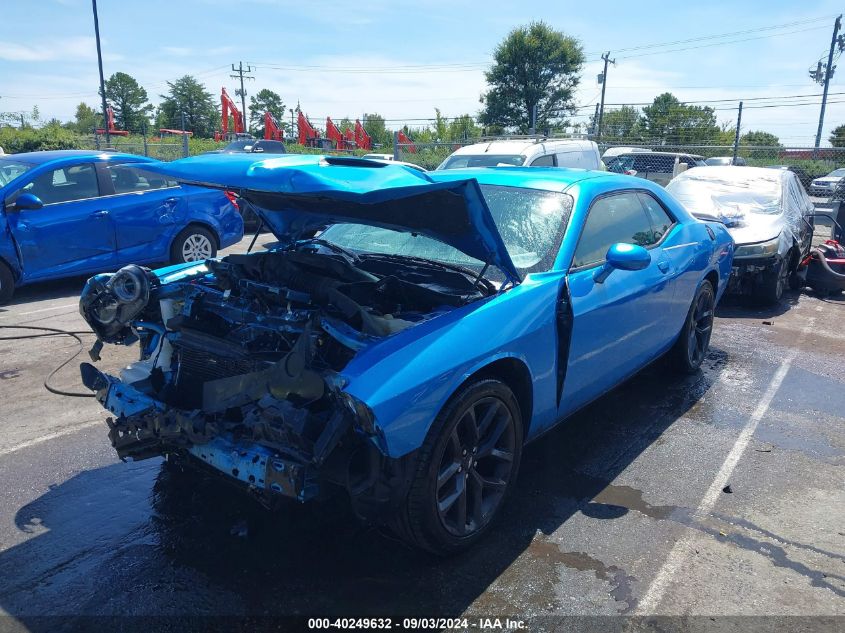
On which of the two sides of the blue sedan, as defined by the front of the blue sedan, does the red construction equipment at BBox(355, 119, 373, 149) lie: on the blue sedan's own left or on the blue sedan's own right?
on the blue sedan's own right

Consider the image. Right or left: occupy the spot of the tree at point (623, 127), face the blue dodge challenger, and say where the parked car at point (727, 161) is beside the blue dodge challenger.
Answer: left

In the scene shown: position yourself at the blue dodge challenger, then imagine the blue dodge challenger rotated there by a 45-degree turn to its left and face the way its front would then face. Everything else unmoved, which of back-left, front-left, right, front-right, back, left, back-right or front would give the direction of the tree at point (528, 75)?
back

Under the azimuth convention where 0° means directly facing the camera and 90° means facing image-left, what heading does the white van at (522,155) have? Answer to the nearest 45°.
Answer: approximately 45°

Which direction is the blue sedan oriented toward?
to the viewer's left

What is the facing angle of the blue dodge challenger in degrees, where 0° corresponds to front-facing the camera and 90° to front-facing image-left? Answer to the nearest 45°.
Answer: approximately 45°

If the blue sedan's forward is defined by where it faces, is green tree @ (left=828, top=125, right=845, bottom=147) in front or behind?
behind

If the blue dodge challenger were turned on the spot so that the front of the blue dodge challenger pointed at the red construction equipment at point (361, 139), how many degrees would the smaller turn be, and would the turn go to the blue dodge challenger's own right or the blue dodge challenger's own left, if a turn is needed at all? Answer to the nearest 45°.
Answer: approximately 135° to the blue dodge challenger's own right
